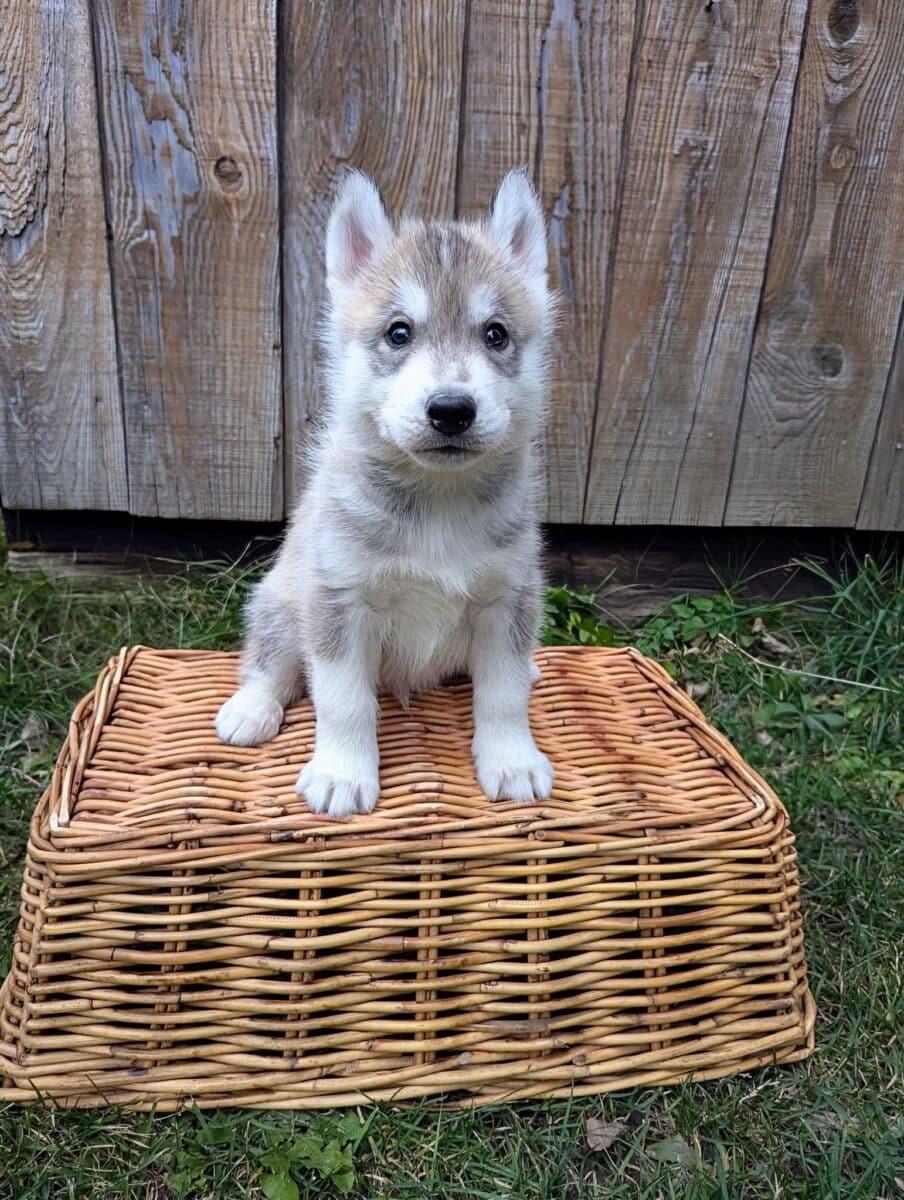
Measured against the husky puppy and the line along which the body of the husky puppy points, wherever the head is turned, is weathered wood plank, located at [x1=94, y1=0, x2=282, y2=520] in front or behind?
behind

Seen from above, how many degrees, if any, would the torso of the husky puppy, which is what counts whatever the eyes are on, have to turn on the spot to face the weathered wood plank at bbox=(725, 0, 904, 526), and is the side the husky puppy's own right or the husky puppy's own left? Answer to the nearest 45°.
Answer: approximately 135° to the husky puppy's own left

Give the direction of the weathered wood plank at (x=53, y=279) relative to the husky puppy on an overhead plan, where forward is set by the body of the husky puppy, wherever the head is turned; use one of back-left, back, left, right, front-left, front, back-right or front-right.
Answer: back-right

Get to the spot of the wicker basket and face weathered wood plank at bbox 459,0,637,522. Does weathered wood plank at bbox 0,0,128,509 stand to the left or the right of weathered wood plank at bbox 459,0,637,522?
left

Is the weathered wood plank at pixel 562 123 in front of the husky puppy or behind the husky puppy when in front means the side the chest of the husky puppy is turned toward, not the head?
behind

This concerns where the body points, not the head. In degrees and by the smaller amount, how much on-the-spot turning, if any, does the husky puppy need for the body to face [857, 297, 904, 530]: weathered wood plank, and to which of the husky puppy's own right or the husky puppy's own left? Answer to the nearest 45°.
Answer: approximately 135° to the husky puppy's own left

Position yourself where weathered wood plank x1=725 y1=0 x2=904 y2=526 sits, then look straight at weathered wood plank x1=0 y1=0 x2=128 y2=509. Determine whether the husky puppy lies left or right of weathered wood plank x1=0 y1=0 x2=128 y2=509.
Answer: left

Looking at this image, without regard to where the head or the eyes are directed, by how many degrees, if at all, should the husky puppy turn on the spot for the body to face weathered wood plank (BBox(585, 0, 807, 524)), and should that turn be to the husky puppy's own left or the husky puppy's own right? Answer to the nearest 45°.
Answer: approximately 135° to the husky puppy's own left

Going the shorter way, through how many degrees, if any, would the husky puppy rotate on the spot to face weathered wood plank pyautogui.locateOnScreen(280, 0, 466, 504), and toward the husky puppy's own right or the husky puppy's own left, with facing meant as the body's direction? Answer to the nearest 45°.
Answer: approximately 180°

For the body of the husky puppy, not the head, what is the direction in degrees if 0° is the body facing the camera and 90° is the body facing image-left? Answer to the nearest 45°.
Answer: approximately 0°
